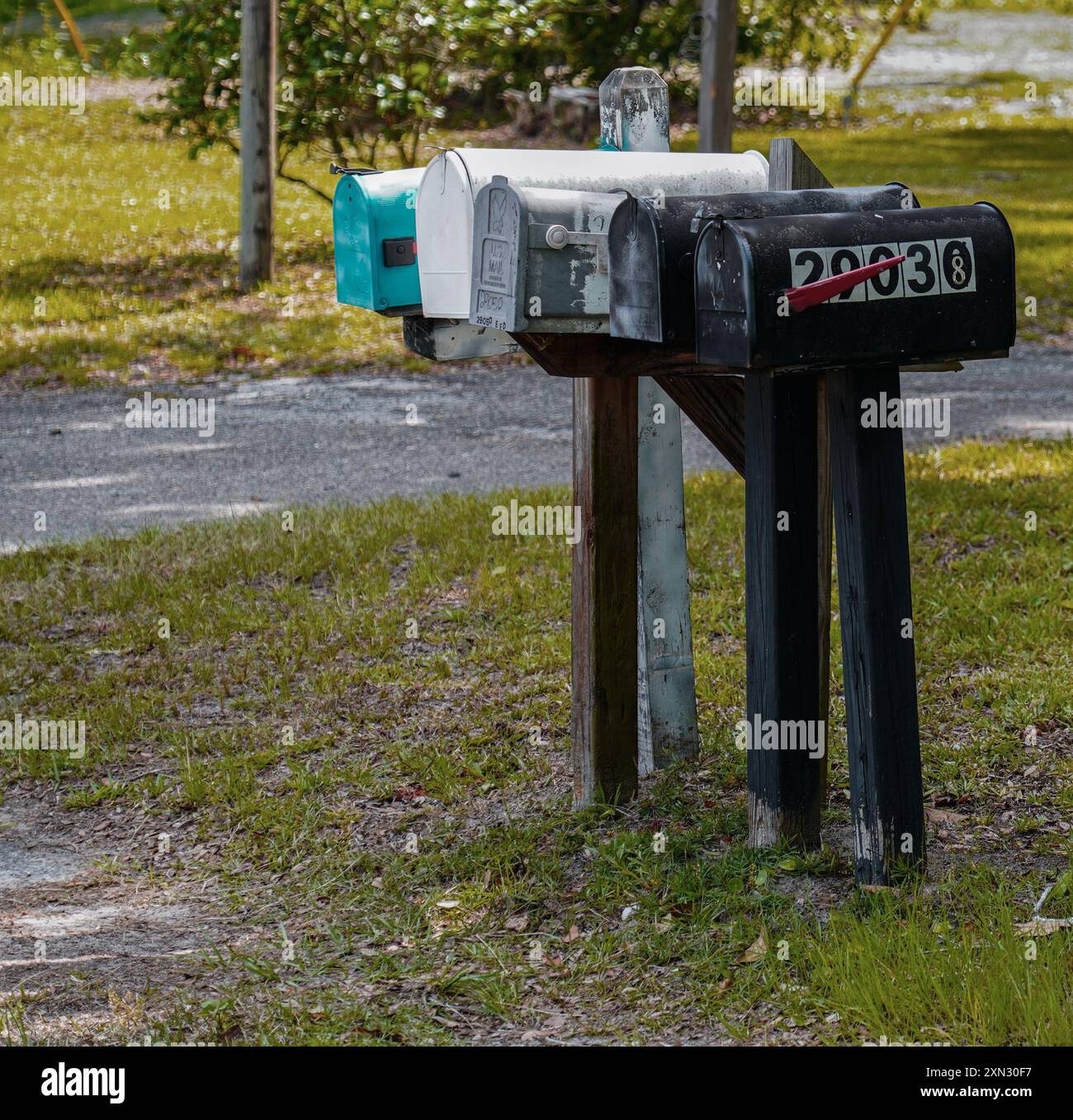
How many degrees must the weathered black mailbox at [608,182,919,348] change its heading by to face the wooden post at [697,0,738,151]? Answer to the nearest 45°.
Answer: approximately 135° to its right

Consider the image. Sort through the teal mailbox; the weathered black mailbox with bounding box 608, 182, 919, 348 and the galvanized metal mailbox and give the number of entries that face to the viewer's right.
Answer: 0

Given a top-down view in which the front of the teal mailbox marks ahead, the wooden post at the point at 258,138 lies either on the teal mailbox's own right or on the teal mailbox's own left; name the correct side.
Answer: on the teal mailbox's own right

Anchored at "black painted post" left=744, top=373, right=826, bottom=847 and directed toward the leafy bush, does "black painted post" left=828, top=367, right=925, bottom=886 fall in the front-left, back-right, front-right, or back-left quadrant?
back-right

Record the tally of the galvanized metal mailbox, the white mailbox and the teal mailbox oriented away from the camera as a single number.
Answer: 0

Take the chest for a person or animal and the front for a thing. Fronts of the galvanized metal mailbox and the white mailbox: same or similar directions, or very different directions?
same or similar directions

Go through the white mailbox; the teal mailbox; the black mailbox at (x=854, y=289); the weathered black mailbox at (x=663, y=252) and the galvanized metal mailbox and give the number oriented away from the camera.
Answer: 0

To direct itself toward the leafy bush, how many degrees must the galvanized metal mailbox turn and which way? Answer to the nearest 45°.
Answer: approximately 135° to its right

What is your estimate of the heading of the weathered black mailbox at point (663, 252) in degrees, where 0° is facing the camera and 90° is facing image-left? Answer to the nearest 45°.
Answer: approximately 45°

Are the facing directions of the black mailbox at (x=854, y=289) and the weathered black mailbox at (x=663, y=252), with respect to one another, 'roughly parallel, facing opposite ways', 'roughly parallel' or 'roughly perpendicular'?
roughly parallel

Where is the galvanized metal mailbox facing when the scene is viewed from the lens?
facing the viewer and to the left of the viewer

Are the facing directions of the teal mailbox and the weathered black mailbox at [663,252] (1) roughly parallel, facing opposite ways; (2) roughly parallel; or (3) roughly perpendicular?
roughly parallel

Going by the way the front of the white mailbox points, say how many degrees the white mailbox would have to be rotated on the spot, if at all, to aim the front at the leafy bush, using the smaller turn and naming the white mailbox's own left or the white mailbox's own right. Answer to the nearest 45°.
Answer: approximately 135° to the white mailbox's own right

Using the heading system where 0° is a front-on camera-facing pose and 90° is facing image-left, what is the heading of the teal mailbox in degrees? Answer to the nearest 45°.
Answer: approximately 45°

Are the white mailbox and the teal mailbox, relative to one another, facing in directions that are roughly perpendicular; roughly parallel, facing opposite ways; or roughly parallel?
roughly parallel

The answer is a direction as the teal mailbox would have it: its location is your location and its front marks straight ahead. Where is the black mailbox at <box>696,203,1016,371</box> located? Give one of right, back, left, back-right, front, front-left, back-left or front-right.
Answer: left
